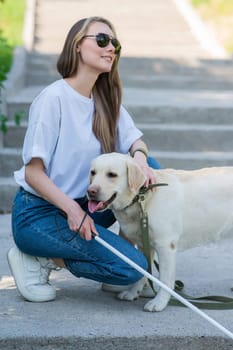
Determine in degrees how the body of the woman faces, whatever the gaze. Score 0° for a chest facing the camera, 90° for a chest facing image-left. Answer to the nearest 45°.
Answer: approximately 315°

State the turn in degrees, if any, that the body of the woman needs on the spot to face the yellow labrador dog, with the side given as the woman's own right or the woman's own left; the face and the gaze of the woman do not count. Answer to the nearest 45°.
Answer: approximately 45° to the woman's own left
